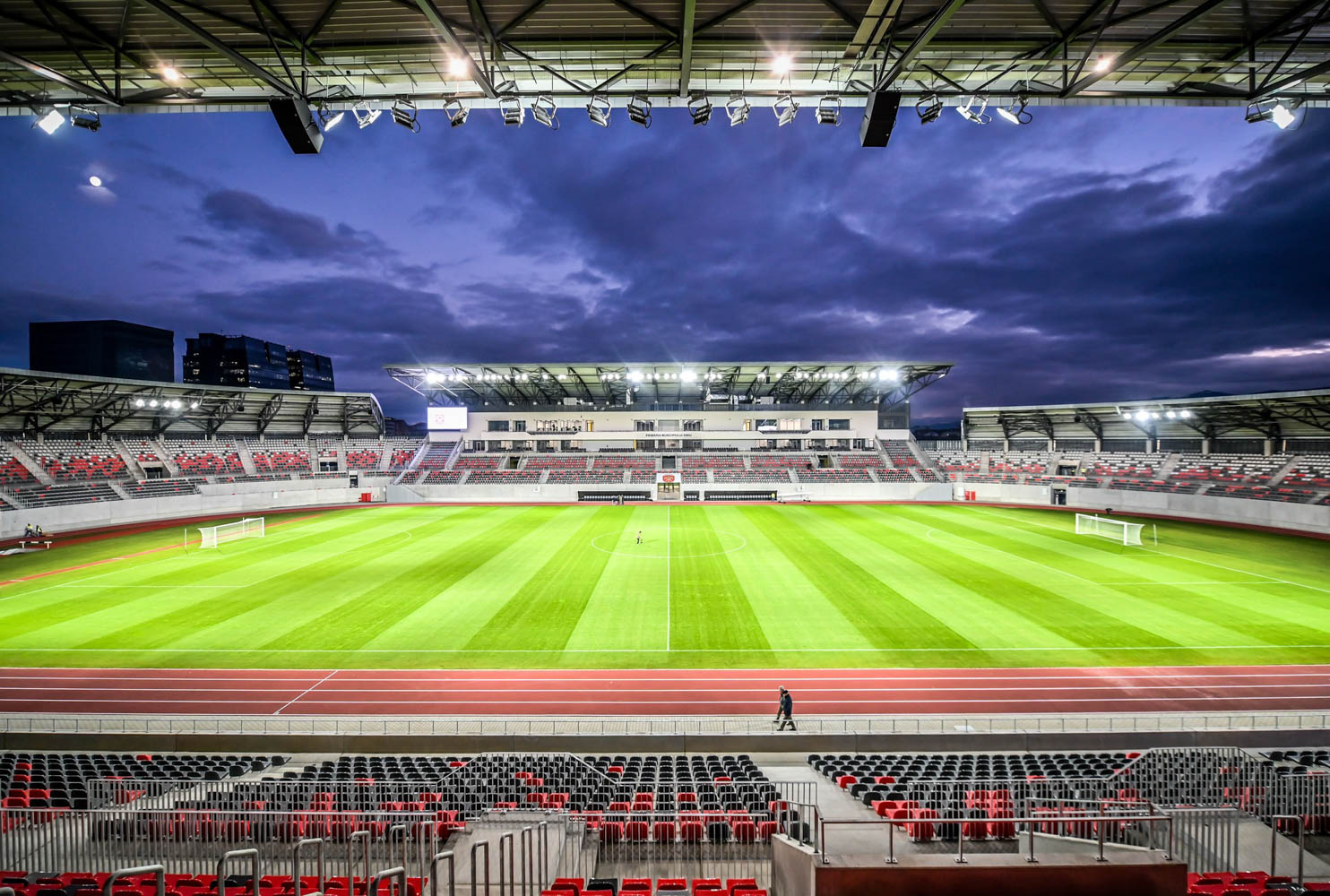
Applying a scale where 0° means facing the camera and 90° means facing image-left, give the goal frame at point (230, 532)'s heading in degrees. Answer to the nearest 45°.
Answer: approximately 315°

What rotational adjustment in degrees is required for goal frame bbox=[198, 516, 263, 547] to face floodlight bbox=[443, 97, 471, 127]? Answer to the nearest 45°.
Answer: approximately 45° to its right

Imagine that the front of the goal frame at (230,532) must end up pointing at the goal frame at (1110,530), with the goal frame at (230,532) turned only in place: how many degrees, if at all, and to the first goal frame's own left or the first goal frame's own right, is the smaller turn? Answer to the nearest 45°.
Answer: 0° — it already faces it

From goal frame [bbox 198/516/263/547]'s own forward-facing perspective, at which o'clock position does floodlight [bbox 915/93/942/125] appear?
The floodlight is roughly at 1 o'clock from the goal frame.

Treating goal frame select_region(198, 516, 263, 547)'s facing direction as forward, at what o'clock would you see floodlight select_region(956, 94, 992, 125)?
The floodlight is roughly at 1 o'clock from the goal frame.

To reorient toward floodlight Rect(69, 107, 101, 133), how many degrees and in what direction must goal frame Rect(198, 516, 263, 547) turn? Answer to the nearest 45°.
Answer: approximately 45° to its right

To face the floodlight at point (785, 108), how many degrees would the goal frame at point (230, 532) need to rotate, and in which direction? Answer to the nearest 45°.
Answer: approximately 45° to its right
